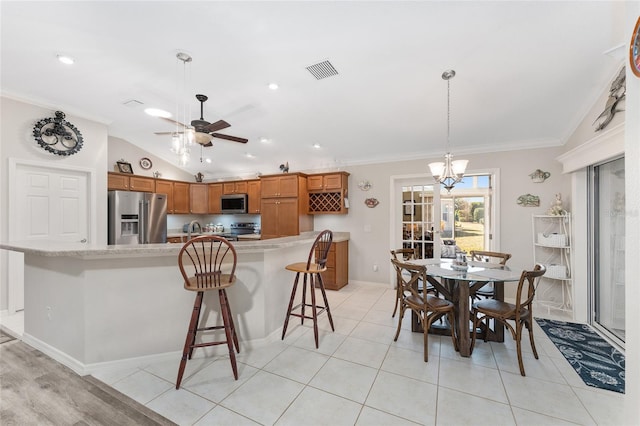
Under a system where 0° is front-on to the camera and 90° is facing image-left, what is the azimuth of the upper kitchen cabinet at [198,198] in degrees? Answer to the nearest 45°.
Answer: approximately 0°

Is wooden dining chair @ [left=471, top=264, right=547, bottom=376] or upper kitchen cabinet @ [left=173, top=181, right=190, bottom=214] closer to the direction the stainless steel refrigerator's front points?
the wooden dining chair

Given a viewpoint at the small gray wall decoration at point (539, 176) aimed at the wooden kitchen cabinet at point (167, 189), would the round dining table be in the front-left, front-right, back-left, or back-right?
front-left

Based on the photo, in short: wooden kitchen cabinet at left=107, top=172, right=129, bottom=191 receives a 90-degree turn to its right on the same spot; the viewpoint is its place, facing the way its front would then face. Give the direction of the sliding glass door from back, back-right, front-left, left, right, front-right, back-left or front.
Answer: left

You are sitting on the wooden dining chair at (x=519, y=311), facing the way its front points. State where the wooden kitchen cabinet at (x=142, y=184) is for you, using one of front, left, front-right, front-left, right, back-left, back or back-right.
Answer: front-left

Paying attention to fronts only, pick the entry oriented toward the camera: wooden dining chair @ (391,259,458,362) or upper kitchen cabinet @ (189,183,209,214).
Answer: the upper kitchen cabinet

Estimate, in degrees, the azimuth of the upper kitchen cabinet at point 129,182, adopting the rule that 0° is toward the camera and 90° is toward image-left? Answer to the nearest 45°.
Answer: approximately 315°

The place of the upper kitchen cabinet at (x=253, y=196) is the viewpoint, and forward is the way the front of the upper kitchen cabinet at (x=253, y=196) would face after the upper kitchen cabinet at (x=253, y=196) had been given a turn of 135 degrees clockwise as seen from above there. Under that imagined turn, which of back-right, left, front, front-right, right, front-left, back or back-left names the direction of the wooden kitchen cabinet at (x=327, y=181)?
back

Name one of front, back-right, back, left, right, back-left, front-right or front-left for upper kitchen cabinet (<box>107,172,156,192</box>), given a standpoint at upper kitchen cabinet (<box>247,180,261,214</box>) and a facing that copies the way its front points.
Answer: right

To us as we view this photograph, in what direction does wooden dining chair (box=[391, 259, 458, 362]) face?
facing away from the viewer and to the right of the viewer

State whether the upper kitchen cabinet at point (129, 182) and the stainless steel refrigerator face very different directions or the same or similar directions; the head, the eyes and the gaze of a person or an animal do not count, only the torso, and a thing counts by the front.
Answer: same or similar directions

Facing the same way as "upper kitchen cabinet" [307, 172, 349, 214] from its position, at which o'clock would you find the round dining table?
The round dining table is roughly at 11 o'clock from the upper kitchen cabinet.

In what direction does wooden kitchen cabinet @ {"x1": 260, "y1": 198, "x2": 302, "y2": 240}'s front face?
toward the camera

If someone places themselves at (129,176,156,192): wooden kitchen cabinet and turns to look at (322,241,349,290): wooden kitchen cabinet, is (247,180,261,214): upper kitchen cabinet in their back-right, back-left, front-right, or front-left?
front-left

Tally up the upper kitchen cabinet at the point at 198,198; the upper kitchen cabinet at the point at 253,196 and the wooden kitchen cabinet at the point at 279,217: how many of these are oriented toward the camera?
3
